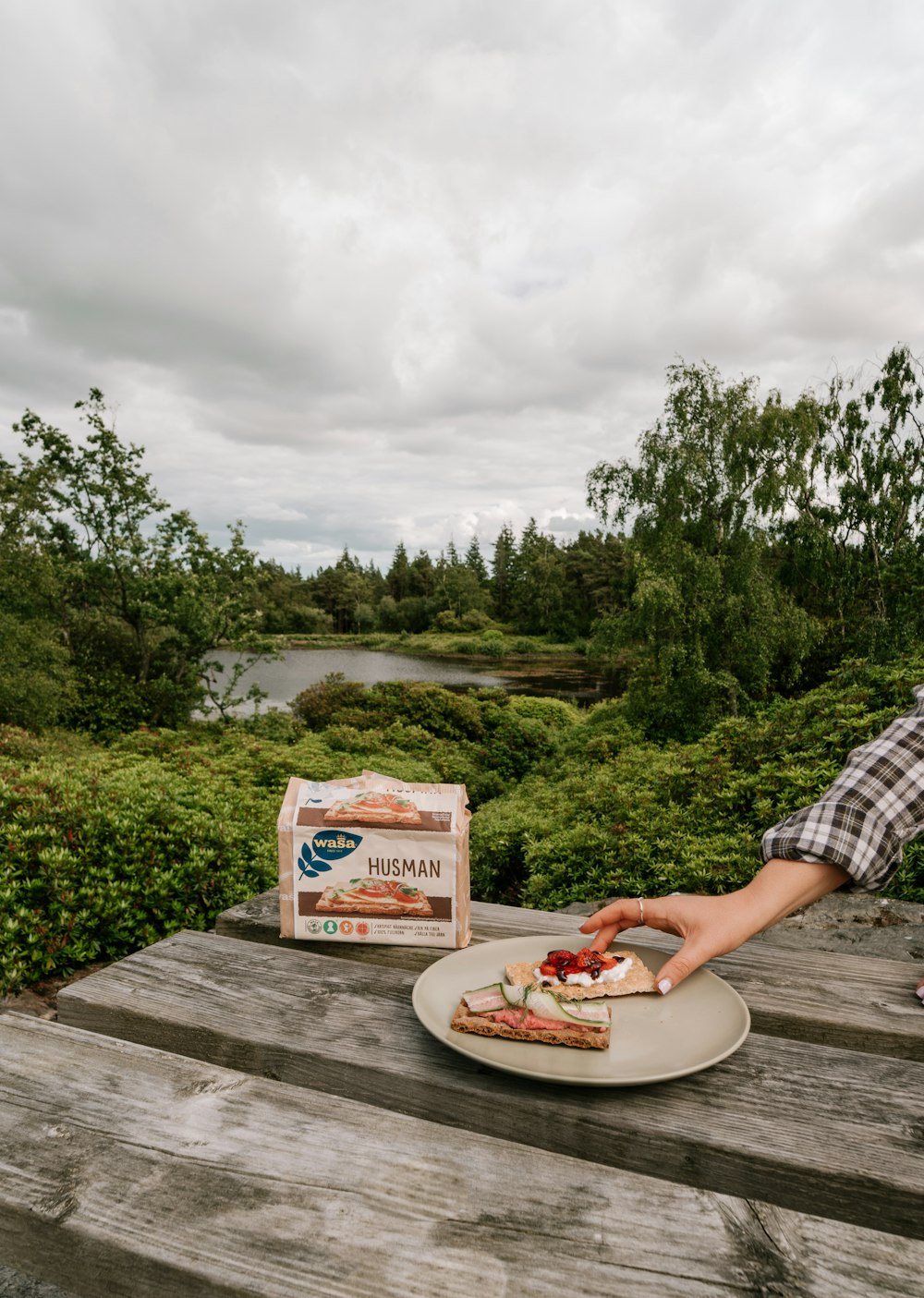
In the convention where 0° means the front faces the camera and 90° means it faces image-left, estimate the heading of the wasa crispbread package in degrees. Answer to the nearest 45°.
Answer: approximately 0°

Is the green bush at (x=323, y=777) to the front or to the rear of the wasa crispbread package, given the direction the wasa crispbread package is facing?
to the rear

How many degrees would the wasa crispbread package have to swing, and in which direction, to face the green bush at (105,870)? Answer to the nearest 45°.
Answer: approximately 135° to its right
